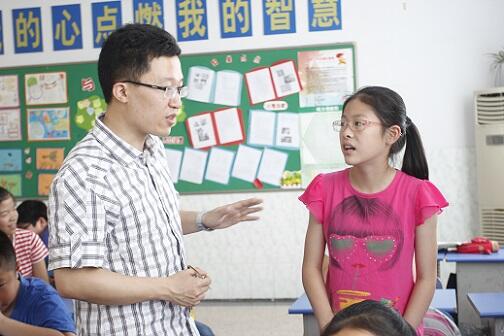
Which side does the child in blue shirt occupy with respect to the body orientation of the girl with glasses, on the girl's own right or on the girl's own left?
on the girl's own right

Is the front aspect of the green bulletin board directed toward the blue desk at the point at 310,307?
yes

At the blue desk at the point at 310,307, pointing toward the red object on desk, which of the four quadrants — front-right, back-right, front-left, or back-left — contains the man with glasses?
back-right

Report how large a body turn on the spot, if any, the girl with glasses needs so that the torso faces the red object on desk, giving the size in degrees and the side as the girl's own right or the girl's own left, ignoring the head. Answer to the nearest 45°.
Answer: approximately 180°

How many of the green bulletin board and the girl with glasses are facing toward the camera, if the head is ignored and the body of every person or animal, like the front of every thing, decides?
2

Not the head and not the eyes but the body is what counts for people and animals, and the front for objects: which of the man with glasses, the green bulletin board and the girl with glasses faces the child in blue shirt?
the green bulletin board

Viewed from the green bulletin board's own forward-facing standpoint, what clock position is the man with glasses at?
The man with glasses is roughly at 12 o'clock from the green bulletin board.

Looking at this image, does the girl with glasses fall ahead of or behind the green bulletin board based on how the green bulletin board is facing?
ahead
